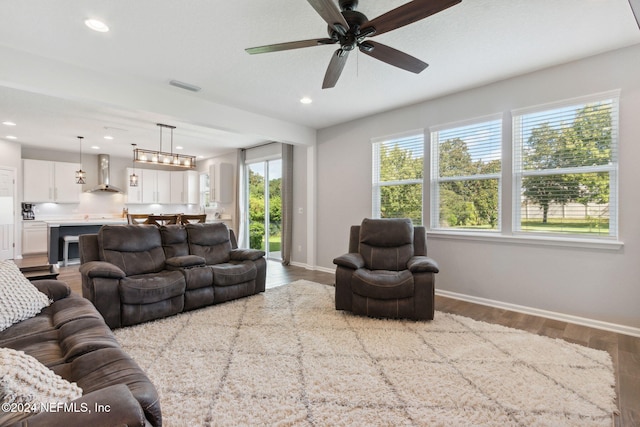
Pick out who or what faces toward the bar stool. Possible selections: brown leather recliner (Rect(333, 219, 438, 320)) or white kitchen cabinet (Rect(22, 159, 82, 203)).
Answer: the white kitchen cabinet

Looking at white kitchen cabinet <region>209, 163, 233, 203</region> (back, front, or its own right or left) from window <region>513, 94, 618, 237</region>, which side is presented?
left

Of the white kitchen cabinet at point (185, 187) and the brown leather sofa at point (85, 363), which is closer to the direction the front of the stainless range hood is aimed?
the brown leather sofa

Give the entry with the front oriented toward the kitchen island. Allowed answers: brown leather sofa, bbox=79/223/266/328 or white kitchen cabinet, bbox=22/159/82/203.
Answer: the white kitchen cabinet

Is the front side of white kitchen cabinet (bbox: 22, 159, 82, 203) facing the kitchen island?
yes

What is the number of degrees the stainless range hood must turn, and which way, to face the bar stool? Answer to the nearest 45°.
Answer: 0° — it already faces it

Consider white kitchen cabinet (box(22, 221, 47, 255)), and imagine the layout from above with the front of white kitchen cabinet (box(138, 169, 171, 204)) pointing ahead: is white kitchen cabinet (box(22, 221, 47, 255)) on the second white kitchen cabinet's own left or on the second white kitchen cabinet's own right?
on the second white kitchen cabinet's own right

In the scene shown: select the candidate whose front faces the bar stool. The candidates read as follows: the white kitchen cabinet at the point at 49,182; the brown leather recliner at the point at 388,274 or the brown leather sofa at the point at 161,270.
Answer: the white kitchen cabinet

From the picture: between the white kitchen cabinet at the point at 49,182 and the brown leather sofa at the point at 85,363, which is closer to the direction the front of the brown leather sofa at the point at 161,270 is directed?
the brown leather sofa

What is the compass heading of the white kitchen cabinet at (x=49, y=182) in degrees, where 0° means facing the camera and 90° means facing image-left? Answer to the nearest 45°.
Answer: approximately 0°
